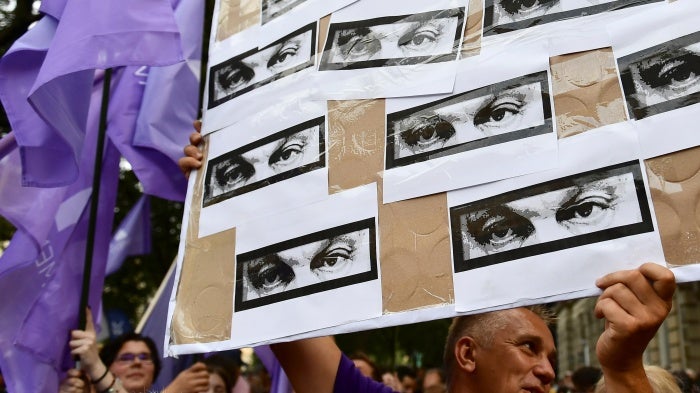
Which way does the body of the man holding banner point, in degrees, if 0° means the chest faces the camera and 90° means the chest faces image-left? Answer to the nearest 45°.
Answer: approximately 315°

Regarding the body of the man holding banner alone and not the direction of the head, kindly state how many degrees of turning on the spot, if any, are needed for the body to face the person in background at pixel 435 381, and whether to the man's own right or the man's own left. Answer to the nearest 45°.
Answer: approximately 135° to the man's own left

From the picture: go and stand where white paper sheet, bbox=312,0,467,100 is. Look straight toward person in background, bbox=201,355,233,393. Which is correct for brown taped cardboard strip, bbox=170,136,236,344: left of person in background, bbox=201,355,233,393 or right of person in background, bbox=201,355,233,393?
left

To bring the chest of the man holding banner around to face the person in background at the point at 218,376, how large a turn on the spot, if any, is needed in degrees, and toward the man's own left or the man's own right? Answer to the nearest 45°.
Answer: approximately 180°
